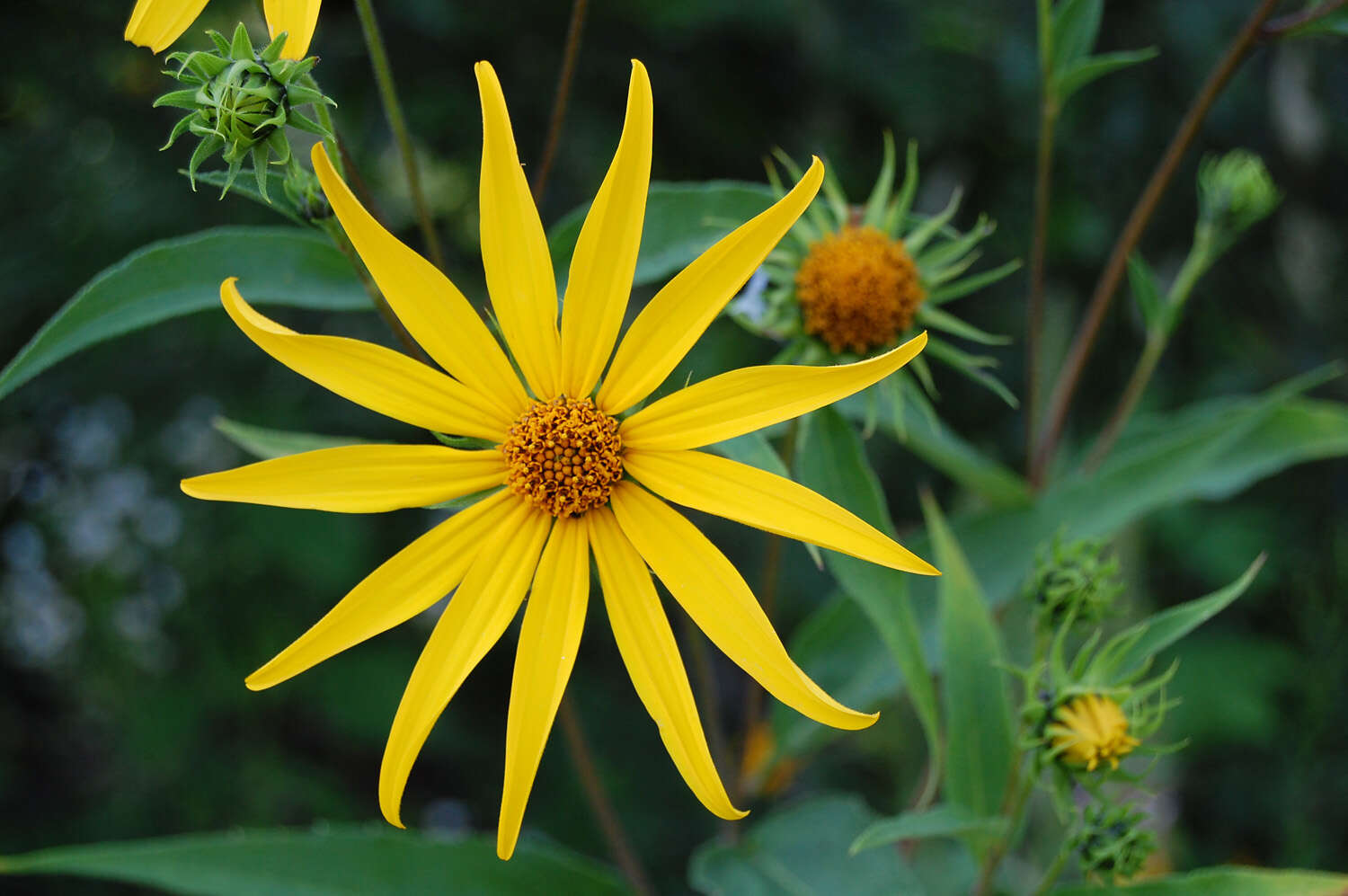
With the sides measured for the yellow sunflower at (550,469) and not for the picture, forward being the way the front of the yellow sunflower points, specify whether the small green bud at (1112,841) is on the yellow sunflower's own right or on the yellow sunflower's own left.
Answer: on the yellow sunflower's own left

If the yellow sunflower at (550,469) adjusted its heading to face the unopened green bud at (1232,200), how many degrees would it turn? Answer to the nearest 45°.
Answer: approximately 90° to its left

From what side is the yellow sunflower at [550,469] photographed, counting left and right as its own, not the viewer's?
front

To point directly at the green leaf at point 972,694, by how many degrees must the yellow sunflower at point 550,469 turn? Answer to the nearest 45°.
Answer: approximately 135° to its left

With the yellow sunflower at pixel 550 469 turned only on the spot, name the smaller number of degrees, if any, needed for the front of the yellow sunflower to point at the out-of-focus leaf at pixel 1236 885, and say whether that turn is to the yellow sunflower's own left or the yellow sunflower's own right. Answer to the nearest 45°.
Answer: approximately 135° to the yellow sunflower's own left
